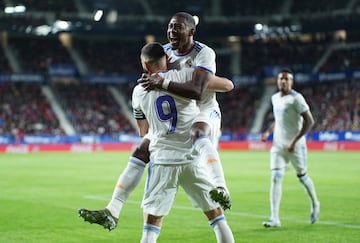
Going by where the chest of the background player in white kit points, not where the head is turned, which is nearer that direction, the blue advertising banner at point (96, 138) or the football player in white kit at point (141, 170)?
the football player in white kit

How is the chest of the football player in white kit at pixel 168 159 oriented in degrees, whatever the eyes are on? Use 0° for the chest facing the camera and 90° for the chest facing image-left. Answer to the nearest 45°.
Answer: approximately 180°

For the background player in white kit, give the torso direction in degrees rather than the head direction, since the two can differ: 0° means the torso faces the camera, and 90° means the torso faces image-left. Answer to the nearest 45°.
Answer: approximately 45°

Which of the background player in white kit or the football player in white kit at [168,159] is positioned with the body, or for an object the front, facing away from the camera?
the football player in white kit

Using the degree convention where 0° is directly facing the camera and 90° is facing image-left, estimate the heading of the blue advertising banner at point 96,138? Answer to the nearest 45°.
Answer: approximately 0°

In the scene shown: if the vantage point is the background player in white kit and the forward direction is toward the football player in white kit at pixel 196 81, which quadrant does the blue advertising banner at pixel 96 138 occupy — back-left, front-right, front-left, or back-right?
back-right

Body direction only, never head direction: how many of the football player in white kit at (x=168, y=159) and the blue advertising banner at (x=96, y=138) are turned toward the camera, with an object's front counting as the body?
1

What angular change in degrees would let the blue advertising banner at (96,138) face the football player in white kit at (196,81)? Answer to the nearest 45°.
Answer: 0° — it already faces them

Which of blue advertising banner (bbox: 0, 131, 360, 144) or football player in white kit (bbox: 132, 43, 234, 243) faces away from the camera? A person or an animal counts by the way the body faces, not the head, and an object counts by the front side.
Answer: the football player in white kit

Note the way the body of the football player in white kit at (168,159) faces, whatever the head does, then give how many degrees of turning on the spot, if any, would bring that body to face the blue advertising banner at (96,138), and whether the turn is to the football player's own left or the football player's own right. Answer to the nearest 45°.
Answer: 0° — they already face it

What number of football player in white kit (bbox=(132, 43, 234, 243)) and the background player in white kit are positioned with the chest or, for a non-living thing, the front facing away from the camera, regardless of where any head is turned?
1
